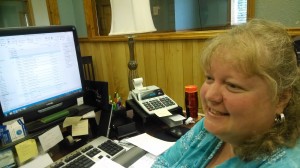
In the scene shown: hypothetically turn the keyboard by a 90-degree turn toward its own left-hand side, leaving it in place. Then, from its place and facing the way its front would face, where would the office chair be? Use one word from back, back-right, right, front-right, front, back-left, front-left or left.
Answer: front-left

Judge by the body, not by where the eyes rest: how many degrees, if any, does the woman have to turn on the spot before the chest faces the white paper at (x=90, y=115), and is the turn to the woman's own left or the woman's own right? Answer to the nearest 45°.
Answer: approximately 90° to the woman's own right

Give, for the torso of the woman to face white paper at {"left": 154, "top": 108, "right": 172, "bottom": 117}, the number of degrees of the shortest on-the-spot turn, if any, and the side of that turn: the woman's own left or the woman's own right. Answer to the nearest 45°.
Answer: approximately 90° to the woman's own right

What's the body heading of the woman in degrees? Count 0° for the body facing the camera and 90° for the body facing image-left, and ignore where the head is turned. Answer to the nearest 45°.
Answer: approximately 45°

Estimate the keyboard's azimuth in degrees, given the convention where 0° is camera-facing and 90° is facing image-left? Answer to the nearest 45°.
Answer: approximately 315°
